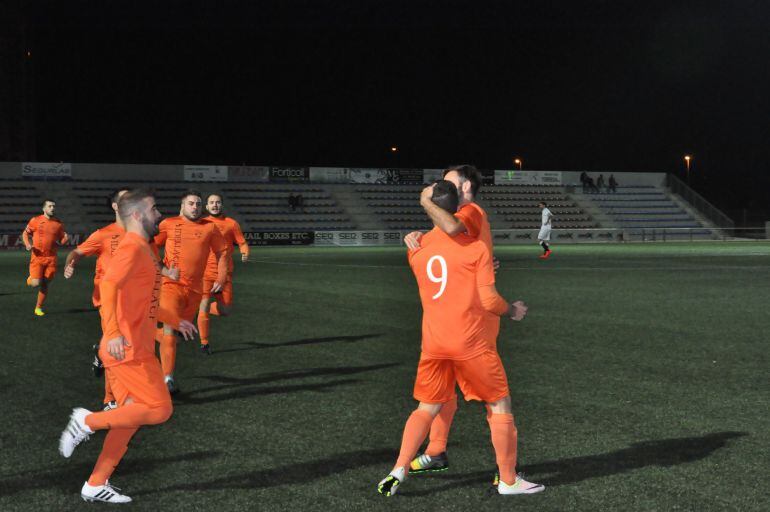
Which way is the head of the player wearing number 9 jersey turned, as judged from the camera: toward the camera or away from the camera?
away from the camera

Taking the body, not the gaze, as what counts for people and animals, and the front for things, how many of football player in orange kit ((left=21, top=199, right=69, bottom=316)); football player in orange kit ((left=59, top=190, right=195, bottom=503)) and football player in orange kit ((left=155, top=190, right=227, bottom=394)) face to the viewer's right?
1

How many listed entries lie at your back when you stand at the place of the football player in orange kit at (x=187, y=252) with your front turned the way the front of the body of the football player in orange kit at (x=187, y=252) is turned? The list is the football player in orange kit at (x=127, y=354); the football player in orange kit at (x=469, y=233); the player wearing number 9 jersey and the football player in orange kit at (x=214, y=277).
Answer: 1

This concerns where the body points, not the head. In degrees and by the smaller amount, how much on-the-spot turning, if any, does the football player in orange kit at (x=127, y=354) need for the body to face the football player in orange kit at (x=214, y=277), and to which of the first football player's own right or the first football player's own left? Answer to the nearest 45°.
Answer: approximately 90° to the first football player's own left

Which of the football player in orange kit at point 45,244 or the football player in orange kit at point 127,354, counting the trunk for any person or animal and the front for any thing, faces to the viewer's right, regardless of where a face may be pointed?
the football player in orange kit at point 127,354

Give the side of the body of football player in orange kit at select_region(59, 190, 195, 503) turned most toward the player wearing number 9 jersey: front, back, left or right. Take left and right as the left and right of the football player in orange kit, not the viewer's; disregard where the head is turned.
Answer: front

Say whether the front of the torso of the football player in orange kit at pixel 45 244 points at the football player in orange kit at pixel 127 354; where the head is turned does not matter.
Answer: yes

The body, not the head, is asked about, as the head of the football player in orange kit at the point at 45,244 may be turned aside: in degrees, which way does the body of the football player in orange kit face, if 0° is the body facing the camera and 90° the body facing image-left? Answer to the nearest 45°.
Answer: approximately 0°

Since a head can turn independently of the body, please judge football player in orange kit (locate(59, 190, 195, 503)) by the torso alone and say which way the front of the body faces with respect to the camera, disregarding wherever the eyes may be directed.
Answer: to the viewer's right

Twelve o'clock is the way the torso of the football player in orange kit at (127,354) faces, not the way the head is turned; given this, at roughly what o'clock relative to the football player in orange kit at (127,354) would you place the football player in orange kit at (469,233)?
the football player in orange kit at (469,233) is roughly at 12 o'clock from the football player in orange kit at (127,354).

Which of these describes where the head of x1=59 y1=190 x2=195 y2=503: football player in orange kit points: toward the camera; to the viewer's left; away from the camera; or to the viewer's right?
to the viewer's right

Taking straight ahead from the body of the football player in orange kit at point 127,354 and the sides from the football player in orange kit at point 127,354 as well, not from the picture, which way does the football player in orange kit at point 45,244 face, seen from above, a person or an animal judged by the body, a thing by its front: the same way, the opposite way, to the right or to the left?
to the right
